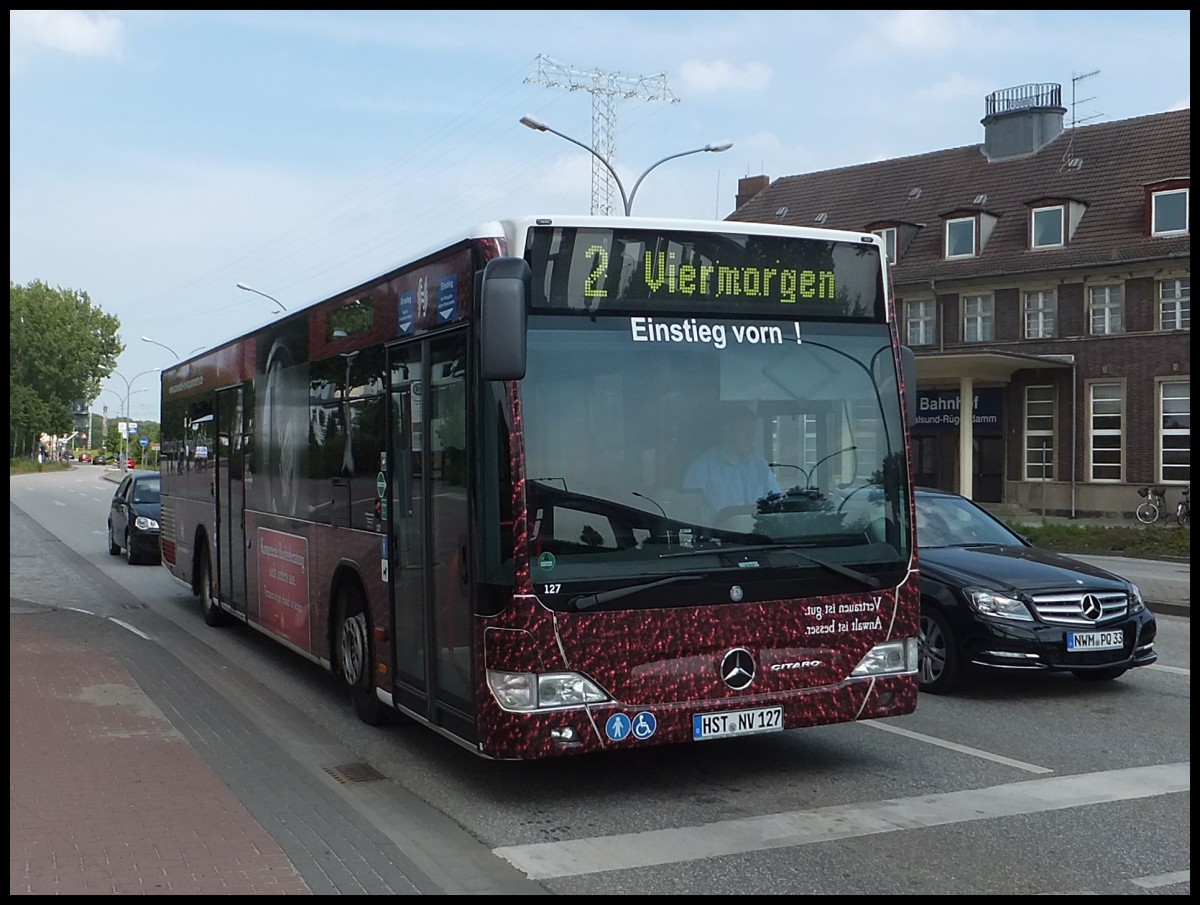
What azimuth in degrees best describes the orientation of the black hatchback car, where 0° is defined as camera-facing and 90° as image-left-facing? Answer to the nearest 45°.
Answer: approximately 315°

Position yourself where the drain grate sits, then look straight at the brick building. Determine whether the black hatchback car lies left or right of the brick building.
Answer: left

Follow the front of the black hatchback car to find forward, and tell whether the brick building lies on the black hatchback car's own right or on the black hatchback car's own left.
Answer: on the black hatchback car's own left

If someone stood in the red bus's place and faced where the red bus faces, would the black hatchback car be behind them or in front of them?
behind

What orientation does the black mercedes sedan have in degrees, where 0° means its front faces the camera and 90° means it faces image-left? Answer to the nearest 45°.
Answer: approximately 315°

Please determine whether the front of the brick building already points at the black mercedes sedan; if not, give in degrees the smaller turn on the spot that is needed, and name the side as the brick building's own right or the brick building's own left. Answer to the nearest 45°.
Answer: approximately 45° to the brick building's own left

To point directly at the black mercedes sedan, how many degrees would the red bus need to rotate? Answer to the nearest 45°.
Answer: approximately 90° to its left

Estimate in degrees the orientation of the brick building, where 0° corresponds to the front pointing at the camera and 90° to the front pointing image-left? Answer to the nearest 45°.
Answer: approximately 45°
